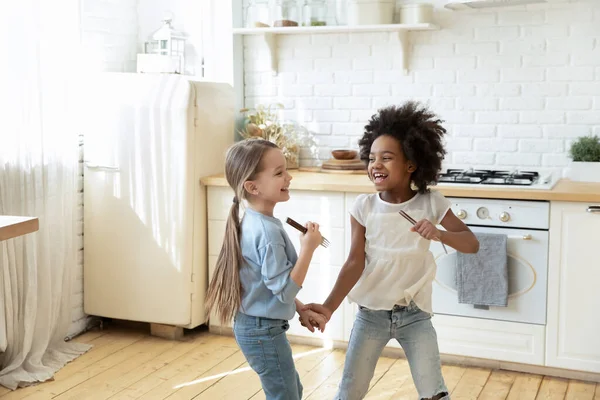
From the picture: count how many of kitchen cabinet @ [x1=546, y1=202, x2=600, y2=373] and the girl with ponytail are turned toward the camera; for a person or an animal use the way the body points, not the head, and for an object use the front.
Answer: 1

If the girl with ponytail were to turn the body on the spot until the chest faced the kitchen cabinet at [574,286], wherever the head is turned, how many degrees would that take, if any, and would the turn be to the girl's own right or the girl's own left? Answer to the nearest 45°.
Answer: approximately 45° to the girl's own left

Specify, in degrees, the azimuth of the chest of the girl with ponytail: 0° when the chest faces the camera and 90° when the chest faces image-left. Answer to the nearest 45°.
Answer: approximately 270°

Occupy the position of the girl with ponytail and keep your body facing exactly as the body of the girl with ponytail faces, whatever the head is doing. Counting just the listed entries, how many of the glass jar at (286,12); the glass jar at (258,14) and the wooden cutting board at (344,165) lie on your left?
3

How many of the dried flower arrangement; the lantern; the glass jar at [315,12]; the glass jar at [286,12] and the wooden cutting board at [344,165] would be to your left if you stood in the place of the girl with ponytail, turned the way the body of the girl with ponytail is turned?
5

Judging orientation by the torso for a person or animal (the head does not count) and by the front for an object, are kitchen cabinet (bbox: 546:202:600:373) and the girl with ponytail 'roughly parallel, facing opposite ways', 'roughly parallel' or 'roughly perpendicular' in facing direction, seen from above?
roughly perpendicular

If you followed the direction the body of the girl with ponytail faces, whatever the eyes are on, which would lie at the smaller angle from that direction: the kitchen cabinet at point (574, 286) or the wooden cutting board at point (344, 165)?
the kitchen cabinet

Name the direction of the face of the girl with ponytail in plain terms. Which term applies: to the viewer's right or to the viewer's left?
to the viewer's right

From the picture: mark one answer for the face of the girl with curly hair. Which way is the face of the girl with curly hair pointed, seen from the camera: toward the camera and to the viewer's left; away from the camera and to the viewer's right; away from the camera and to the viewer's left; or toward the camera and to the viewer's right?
toward the camera and to the viewer's left

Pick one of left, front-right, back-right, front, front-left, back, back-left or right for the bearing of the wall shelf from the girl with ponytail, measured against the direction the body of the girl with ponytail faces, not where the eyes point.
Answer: left

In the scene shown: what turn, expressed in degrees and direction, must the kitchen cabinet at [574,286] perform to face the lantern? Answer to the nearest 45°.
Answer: approximately 90° to its right

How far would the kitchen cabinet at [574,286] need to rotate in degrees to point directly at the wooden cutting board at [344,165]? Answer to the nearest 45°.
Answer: approximately 90° to its right

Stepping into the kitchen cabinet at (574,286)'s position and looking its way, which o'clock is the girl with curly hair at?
The girl with curly hair is roughly at 1 o'clock from the kitchen cabinet.

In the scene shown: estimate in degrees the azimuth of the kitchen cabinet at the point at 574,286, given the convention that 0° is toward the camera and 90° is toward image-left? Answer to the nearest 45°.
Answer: approximately 0°
